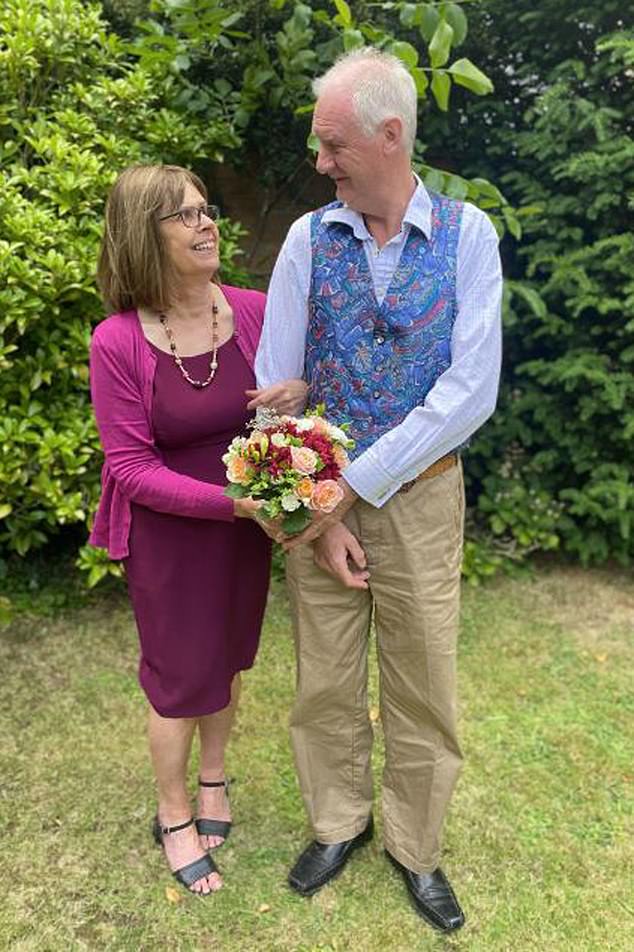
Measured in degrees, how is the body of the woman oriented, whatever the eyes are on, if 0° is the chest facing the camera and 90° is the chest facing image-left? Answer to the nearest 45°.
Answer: approximately 315°

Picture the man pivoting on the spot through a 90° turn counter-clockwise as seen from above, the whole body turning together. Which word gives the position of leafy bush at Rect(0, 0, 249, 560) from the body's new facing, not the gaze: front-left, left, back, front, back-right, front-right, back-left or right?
back-left

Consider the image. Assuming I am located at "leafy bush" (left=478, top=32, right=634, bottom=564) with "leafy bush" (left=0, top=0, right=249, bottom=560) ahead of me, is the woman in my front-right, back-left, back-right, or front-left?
front-left

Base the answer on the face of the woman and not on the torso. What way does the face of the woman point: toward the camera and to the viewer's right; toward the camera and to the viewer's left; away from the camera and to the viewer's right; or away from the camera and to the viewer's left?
toward the camera and to the viewer's right

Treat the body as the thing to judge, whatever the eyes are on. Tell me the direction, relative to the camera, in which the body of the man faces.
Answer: toward the camera

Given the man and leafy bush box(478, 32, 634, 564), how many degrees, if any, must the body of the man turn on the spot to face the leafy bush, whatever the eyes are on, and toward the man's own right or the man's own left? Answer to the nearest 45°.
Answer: approximately 180°

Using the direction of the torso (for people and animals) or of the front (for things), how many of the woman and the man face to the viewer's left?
0

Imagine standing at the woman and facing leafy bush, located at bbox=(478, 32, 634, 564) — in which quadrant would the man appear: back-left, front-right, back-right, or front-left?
front-right

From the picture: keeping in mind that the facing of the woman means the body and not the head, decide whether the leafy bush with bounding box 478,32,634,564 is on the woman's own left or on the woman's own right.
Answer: on the woman's own left

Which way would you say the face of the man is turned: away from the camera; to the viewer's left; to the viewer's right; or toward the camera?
to the viewer's left
